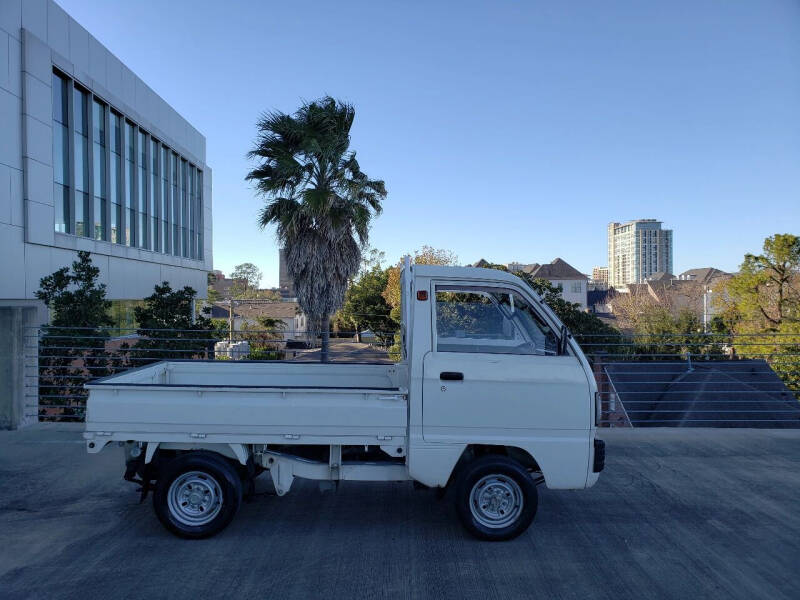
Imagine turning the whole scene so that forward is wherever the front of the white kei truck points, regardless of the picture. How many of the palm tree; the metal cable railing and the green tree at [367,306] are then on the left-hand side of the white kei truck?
3

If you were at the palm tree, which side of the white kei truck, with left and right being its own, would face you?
left

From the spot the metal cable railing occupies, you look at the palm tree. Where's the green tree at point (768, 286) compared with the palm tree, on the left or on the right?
right

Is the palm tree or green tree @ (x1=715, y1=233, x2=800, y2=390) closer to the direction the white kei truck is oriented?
the green tree

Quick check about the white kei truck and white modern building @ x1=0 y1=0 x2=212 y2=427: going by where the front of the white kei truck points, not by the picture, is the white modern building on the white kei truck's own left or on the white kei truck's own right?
on the white kei truck's own left

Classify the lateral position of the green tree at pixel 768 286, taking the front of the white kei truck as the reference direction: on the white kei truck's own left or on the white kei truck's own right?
on the white kei truck's own left

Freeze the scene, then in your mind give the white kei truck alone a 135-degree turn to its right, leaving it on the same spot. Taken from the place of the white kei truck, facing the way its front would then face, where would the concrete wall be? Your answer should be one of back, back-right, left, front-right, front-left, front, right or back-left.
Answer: right

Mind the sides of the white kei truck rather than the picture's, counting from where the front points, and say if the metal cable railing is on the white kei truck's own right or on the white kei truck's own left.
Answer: on the white kei truck's own left

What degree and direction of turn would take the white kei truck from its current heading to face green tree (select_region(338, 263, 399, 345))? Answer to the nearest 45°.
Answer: approximately 90° to its left

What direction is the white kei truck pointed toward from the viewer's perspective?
to the viewer's right

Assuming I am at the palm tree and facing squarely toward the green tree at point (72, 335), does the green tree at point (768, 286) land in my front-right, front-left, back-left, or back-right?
back-left
